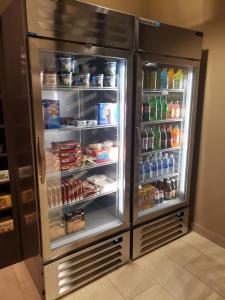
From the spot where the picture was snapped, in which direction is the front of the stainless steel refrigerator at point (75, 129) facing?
facing the viewer and to the right of the viewer

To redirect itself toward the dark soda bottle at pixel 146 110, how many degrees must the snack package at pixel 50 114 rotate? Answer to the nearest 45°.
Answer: approximately 45° to its left

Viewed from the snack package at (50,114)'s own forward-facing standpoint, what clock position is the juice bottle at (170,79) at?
The juice bottle is roughly at 10 o'clock from the snack package.

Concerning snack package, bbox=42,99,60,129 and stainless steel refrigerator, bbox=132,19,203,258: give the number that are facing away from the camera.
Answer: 0

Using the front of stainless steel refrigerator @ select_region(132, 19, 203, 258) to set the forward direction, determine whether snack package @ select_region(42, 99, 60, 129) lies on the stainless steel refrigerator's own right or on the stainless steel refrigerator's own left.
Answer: on the stainless steel refrigerator's own right

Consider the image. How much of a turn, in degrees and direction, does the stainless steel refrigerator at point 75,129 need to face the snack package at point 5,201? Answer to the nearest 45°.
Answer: approximately 135° to its right

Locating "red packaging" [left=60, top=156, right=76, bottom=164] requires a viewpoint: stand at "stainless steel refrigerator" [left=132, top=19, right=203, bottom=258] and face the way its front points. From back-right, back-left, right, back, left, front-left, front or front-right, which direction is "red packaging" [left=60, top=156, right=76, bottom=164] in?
right

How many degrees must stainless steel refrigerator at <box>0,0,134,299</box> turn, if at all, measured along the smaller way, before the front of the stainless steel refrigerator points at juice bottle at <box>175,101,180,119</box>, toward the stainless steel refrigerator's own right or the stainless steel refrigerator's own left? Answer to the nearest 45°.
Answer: approximately 45° to the stainless steel refrigerator's own left

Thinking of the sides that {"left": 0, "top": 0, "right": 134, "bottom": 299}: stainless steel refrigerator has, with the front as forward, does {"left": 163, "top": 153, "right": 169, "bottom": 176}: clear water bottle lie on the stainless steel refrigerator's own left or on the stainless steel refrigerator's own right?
on the stainless steel refrigerator's own left

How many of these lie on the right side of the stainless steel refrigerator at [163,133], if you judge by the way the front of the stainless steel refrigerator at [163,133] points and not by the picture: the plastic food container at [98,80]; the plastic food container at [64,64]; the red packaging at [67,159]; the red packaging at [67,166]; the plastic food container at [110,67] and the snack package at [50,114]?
6

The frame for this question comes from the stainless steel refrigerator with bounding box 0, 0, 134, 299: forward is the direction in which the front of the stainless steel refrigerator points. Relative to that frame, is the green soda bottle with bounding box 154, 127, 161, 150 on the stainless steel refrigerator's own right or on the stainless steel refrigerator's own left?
on the stainless steel refrigerator's own left

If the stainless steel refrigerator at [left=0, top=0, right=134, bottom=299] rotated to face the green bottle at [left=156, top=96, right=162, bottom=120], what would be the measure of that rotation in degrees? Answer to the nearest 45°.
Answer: approximately 45° to its left

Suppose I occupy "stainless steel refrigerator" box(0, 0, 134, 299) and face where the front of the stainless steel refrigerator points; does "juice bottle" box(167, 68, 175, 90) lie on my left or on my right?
on my left

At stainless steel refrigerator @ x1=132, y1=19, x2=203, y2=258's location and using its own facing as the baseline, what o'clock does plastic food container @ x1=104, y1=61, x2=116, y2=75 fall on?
The plastic food container is roughly at 3 o'clock from the stainless steel refrigerator.

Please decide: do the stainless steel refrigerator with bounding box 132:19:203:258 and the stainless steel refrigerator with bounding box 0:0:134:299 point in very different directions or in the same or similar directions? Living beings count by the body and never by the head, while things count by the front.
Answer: same or similar directions

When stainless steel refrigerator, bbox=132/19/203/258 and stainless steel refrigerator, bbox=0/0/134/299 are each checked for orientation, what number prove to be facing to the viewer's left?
0
